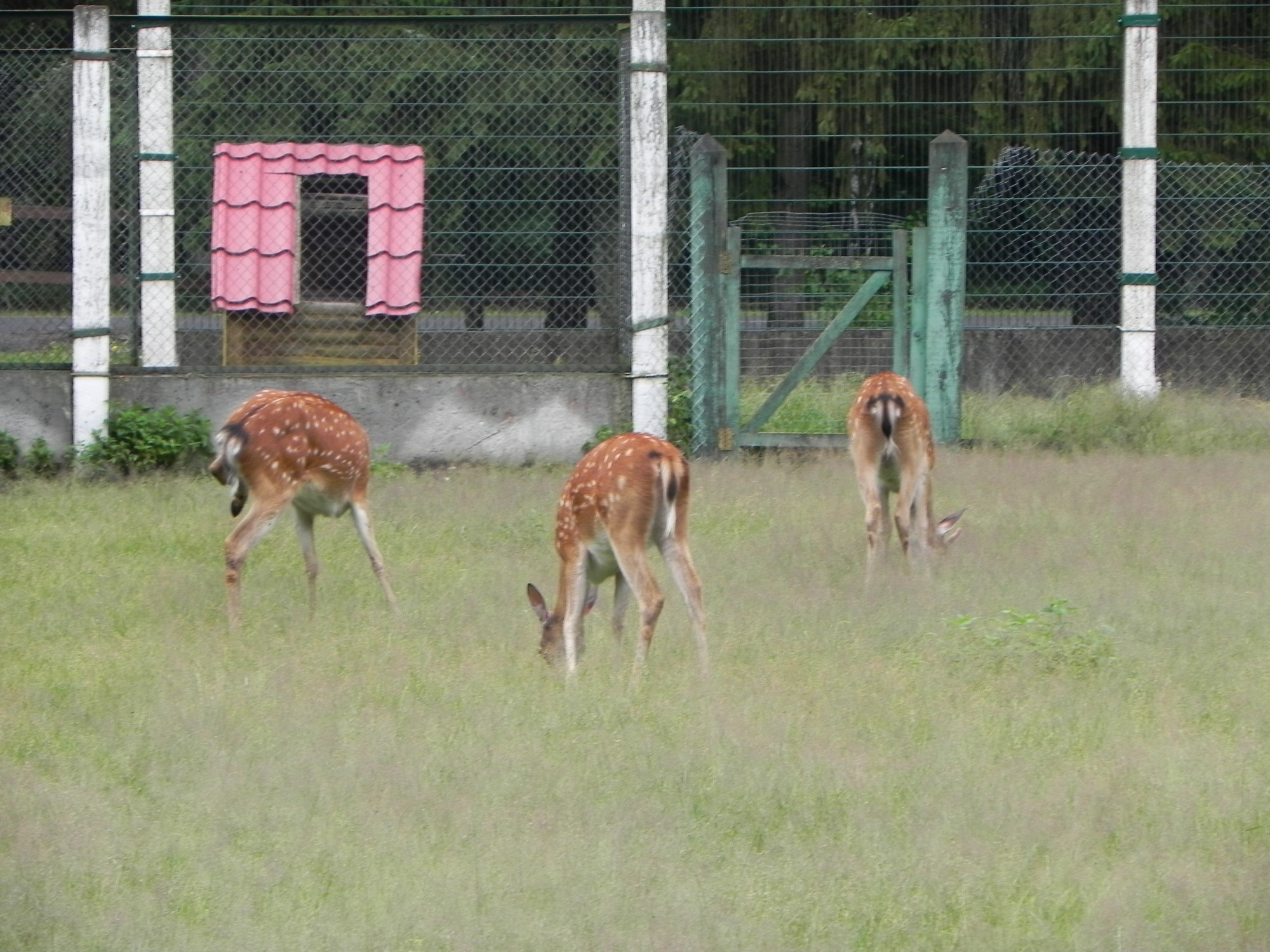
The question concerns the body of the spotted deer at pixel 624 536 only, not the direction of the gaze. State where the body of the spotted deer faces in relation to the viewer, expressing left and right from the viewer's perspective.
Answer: facing away from the viewer and to the left of the viewer

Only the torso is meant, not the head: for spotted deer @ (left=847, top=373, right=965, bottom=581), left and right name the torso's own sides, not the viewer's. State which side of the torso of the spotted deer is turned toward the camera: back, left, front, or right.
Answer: back

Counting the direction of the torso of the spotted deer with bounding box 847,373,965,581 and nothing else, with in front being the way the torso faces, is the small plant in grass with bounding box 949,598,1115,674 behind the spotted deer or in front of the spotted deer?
behind
